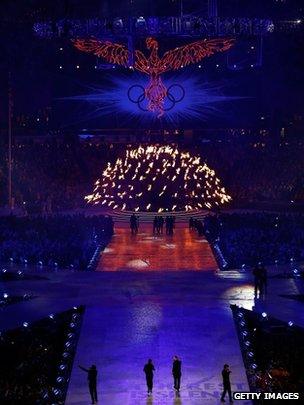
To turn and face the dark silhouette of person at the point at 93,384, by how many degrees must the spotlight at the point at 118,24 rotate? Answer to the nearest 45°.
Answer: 0° — it already faces them

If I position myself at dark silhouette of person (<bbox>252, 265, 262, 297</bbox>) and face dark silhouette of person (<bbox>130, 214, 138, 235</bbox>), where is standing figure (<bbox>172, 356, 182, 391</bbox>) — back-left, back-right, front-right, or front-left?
back-left
